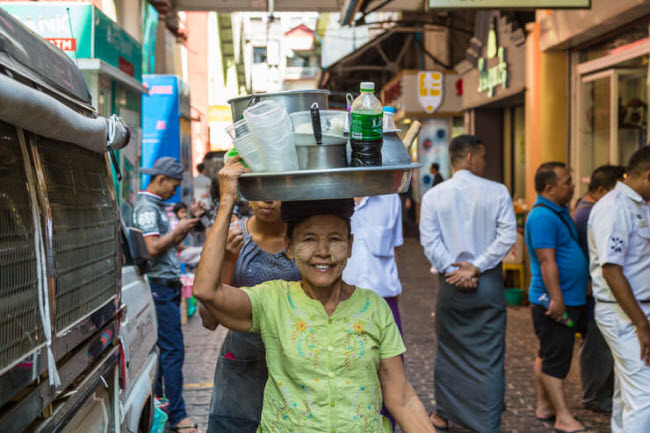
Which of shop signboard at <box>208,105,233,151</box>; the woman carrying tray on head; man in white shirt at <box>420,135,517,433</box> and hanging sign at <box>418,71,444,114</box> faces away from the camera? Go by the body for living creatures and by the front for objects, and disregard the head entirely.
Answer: the man in white shirt

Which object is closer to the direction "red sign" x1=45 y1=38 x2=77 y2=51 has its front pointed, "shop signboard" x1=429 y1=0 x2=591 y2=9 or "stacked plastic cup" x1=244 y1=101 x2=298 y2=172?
the stacked plastic cup

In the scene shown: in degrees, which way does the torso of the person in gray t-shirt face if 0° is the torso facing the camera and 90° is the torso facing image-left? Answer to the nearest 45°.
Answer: approximately 270°

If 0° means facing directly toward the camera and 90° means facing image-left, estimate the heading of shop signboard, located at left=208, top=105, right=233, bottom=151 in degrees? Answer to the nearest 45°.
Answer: approximately 0°

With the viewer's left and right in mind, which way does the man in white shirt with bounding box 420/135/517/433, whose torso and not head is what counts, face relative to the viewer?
facing away from the viewer

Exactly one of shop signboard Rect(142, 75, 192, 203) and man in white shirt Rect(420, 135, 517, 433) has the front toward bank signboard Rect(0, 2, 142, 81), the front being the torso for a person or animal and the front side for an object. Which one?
shop signboard Rect(142, 75, 192, 203)

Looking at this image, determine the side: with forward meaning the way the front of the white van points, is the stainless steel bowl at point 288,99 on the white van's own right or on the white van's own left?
on the white van's own right

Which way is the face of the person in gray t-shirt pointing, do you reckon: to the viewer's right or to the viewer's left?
to the viewer's right

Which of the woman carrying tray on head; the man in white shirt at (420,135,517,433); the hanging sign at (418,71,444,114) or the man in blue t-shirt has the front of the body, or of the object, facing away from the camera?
the man in white shirt

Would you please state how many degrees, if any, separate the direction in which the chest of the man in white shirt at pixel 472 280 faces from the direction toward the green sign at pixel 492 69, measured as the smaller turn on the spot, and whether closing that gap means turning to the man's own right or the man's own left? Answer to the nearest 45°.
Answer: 0° — they already face it
